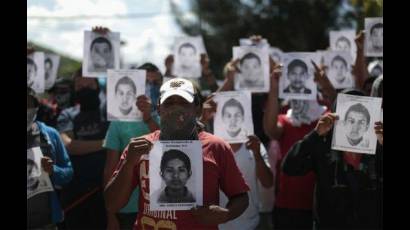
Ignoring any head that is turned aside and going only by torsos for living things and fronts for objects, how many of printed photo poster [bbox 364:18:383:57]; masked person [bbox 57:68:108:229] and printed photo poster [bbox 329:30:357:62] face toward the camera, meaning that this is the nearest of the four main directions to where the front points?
3

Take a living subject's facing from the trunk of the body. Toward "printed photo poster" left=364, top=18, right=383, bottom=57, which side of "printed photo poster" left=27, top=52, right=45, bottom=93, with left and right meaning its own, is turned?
left

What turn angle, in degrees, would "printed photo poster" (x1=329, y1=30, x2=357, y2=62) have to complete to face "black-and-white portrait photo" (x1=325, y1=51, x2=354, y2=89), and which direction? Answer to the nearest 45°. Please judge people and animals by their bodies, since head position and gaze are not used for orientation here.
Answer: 0° — it already faces it

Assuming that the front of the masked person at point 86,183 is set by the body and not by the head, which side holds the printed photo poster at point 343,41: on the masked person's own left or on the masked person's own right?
on the masked person's own left

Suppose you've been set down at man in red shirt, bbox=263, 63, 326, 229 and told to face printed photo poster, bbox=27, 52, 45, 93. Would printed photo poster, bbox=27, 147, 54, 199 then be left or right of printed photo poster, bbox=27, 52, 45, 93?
left

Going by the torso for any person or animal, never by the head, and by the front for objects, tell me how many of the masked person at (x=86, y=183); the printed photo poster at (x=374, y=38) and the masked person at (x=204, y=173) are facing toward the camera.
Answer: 3

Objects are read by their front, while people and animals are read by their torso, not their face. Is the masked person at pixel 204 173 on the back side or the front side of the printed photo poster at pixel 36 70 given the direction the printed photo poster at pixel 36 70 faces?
on the front side

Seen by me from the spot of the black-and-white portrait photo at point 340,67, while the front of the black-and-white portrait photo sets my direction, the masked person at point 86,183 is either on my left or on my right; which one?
on my right
